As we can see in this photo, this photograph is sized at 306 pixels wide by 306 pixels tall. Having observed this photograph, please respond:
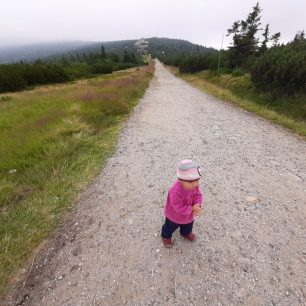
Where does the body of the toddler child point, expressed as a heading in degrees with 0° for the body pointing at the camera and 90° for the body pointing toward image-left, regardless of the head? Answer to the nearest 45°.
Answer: approximately 315°

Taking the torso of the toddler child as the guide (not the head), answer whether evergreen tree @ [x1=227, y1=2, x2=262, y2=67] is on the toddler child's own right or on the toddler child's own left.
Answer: on the toddler child's own left
